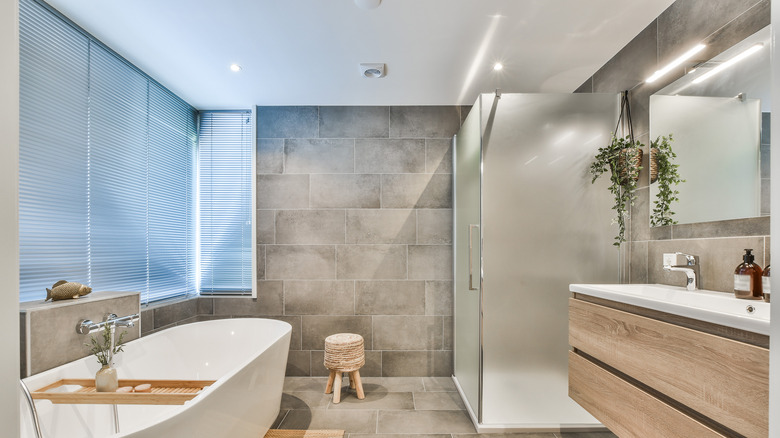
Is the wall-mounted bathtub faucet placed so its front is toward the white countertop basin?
yes

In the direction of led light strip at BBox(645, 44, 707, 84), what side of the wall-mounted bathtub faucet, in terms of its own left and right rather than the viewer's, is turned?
front

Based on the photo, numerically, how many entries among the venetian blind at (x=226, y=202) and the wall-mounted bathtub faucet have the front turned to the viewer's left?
0

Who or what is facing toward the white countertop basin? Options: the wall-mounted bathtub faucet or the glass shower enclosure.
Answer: the wall-mounted bathtub faucet

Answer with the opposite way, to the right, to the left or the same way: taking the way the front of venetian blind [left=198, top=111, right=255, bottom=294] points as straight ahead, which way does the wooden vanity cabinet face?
to the right

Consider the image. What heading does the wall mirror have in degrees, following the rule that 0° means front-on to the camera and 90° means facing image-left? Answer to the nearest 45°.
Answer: approximately 45°
